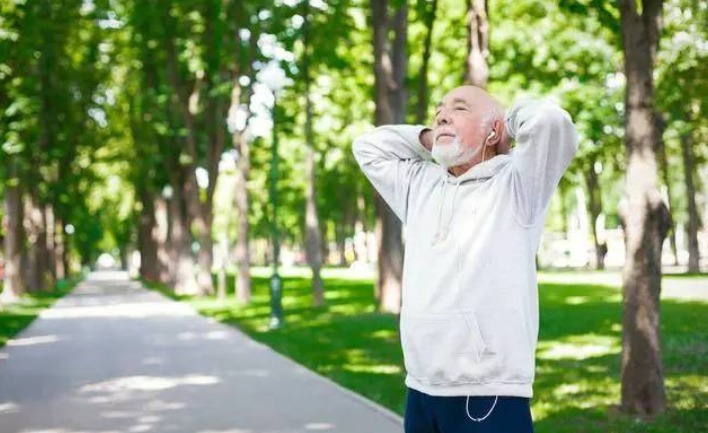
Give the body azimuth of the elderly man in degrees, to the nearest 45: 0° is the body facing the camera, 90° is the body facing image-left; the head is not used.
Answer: approximately 45°

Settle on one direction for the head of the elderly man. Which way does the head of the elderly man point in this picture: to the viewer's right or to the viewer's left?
to the viewer's left
